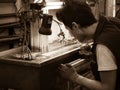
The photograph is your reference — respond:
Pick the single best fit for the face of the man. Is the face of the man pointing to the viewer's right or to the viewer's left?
to the viewer's left

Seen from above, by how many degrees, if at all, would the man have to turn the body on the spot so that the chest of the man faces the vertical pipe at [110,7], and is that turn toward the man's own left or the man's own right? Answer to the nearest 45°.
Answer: approximately 90° to the man's own right

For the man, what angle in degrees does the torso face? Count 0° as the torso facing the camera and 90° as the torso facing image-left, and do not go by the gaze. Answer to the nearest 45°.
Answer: approximately 90°
